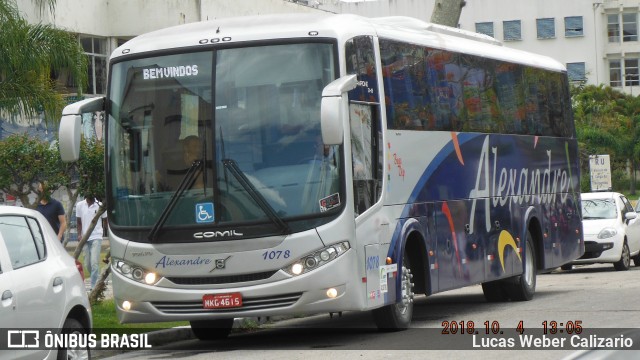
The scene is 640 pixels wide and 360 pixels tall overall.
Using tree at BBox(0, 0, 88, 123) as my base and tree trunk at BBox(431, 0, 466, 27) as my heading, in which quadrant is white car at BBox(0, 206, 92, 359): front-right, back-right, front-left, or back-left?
back-right

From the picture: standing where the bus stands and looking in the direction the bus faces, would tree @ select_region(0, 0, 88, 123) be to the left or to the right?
on its right

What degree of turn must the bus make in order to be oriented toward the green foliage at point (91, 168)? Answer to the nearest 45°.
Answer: approximately 90° to its right

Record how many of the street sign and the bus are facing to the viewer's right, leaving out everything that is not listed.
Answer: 0

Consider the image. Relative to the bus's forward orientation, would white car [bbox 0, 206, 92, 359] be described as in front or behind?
in front

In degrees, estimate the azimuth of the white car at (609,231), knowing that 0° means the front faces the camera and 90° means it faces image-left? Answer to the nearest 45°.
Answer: approximately 45°
